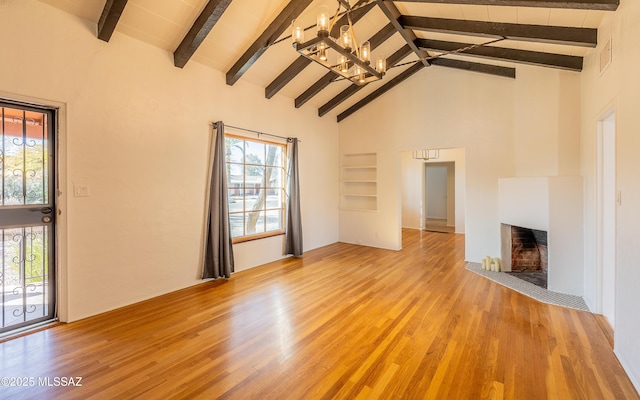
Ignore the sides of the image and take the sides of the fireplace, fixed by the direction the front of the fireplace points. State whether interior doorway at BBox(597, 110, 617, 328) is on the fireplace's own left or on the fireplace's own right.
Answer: on the fireplace's own left

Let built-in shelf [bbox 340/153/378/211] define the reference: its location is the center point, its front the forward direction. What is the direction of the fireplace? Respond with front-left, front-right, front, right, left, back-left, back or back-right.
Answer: front-left

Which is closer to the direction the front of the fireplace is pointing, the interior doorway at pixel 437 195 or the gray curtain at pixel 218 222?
the gray curtain

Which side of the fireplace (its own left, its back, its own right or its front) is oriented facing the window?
front

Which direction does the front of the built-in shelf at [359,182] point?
toward the camera

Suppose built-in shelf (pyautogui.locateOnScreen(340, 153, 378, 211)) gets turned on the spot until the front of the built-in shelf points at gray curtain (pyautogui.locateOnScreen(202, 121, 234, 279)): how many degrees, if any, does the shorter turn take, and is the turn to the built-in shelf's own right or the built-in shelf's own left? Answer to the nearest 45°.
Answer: approximately 45° to the built-in shelf's own right

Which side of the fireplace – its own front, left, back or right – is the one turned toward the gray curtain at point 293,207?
front

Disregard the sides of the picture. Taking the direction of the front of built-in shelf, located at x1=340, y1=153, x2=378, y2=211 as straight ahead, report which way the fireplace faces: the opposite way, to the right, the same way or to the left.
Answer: to the right

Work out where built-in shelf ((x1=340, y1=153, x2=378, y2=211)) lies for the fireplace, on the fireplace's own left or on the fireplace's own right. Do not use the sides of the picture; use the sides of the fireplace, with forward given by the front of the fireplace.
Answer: on the fireplace's own right

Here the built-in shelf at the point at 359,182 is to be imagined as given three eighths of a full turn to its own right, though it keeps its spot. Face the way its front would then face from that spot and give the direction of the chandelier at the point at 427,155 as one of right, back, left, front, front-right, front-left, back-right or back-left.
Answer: right

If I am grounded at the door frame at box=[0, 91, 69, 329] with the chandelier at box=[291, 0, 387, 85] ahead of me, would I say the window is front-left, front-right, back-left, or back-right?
front-left

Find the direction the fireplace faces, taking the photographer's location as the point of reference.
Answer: facing the viewer and to the left of the viewer

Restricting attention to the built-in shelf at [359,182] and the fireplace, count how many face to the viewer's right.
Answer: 0
